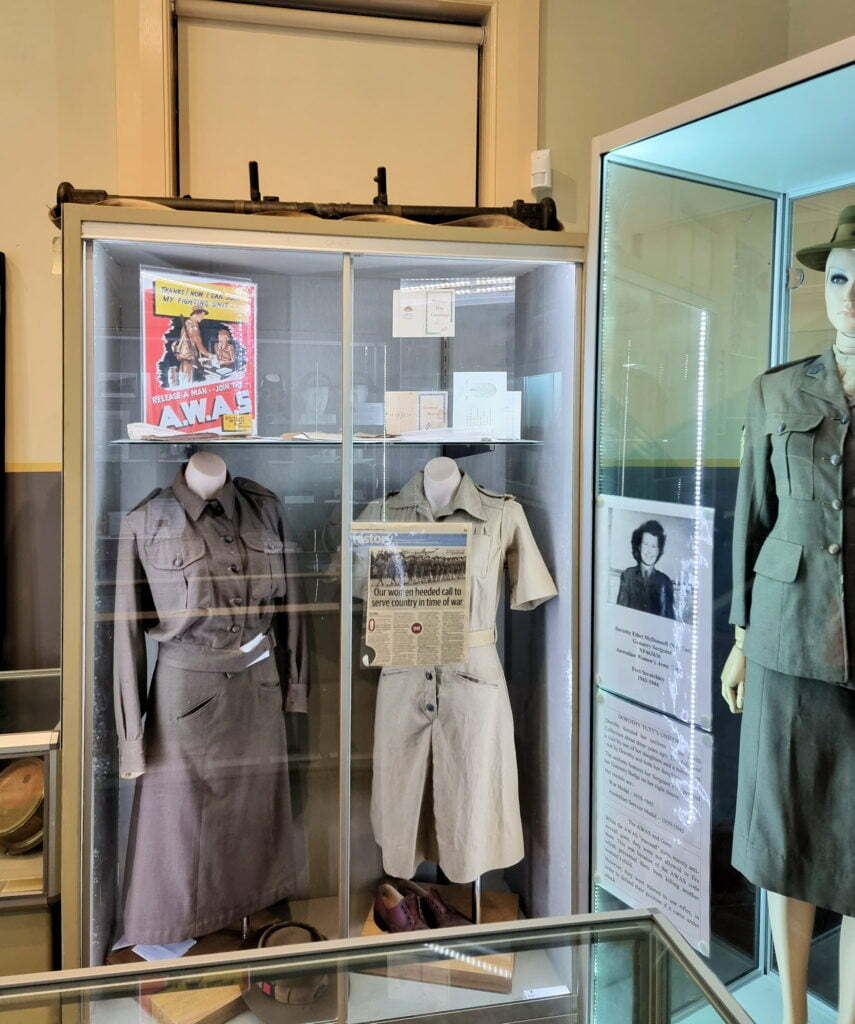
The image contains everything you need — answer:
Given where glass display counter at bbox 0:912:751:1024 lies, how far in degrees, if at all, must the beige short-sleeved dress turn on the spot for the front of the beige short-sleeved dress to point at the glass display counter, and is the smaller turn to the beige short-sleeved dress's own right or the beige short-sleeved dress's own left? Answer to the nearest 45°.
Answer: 0° — it already faces it

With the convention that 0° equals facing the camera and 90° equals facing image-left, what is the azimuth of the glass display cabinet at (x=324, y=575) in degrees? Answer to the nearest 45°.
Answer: approximately 0°

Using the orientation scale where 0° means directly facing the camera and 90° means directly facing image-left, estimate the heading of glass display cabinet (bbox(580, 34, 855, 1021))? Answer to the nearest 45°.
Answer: approximately 45°

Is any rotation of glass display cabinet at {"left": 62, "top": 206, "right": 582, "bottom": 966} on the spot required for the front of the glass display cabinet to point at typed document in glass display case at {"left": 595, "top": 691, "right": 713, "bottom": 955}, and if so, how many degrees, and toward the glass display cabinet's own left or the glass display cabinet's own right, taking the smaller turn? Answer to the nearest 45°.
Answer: approximately 45° to the glass display cabinet's own left

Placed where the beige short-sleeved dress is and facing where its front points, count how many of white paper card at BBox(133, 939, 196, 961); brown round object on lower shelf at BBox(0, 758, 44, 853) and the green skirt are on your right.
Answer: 2

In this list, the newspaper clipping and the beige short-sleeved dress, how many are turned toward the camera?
2
